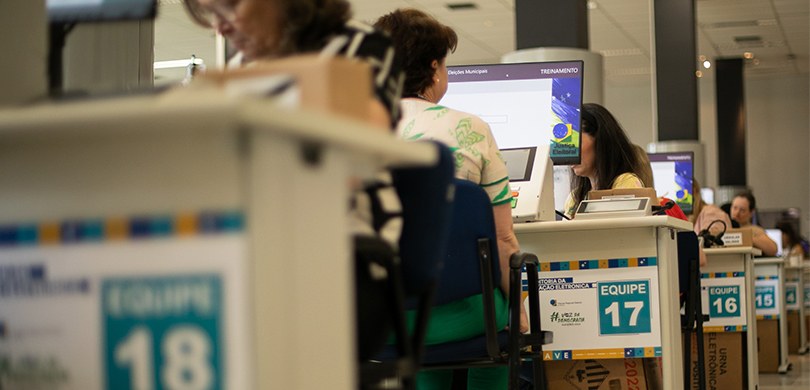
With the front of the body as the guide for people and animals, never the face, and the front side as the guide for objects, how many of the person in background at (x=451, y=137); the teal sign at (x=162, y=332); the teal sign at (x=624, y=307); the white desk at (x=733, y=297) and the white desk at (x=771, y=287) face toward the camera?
4

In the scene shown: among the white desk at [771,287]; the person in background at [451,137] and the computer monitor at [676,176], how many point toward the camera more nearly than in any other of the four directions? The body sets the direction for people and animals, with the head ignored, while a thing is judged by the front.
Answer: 2

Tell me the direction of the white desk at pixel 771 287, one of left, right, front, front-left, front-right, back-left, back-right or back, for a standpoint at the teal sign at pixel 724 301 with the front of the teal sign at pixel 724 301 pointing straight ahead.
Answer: back

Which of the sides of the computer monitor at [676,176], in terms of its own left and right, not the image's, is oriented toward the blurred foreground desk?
front

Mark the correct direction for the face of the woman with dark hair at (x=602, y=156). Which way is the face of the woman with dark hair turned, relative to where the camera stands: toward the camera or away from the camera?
toward the camera

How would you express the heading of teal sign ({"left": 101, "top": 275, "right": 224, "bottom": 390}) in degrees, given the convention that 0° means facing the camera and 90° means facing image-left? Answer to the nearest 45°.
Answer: approximately 0°

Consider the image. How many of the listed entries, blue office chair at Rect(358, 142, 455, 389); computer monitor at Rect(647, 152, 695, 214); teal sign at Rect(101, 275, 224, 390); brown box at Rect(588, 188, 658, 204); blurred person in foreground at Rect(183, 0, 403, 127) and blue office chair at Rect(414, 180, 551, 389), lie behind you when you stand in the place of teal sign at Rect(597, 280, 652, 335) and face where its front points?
2

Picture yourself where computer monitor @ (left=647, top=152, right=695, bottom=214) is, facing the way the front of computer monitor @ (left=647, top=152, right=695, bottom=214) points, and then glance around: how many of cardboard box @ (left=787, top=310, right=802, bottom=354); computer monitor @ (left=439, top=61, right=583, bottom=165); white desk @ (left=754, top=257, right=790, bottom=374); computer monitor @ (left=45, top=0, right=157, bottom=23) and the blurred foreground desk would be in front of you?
3

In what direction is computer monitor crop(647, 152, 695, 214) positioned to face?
toward the camera

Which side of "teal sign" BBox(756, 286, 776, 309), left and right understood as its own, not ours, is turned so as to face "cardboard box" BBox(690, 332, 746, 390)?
front

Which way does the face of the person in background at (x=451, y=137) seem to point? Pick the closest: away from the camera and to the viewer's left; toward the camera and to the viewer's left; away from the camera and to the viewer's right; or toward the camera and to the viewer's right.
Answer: away from the camera and to the viewer's right

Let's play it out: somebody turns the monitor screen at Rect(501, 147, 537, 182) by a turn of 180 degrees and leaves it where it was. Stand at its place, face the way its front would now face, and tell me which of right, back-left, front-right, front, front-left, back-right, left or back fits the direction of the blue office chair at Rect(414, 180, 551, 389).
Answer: back-right

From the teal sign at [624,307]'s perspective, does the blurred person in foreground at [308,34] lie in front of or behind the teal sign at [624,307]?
in front

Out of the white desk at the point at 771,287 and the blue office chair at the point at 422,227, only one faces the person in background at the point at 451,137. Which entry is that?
the white desk
